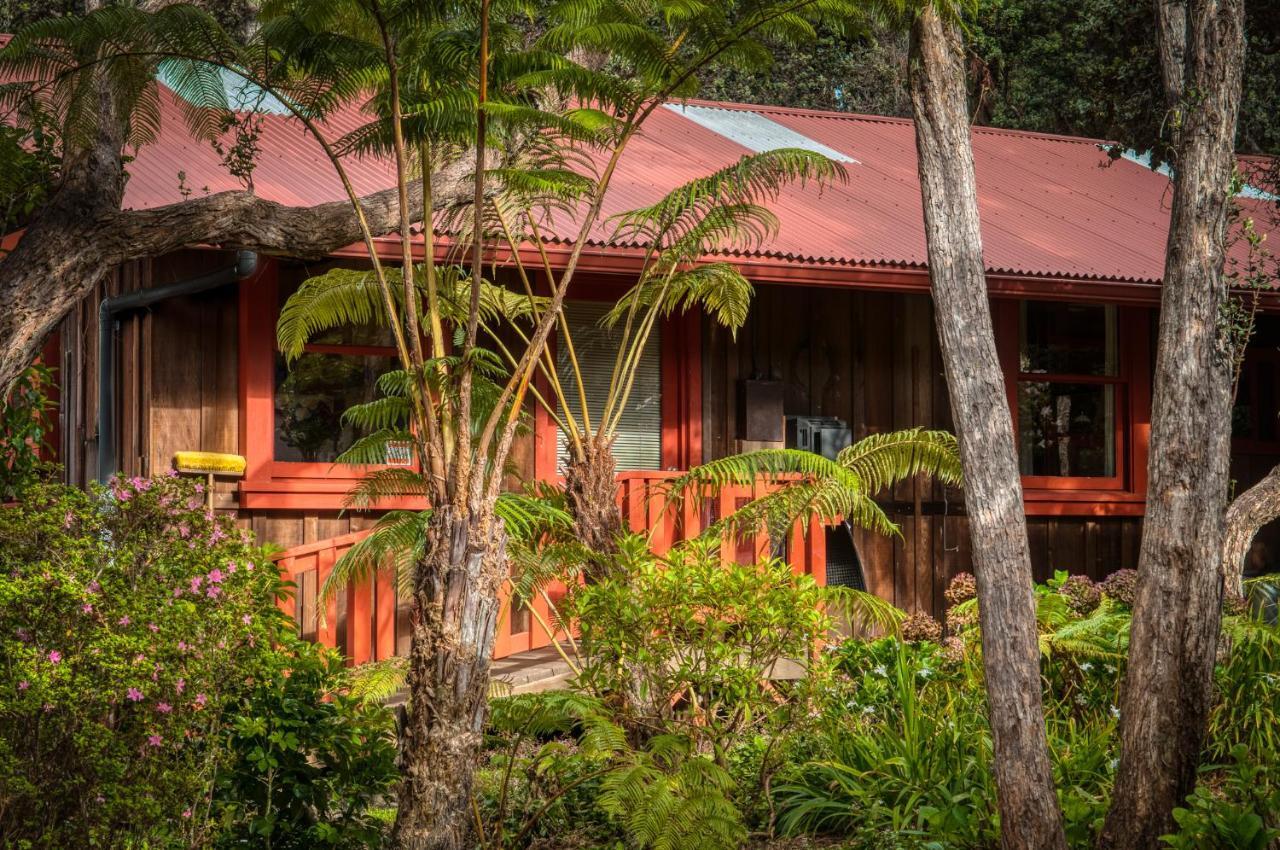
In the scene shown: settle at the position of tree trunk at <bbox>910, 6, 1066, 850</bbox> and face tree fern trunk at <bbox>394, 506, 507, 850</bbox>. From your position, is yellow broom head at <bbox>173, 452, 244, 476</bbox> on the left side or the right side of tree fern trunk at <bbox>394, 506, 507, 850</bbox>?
right

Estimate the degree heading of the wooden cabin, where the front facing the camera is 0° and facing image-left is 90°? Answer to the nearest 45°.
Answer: approximately 0°
